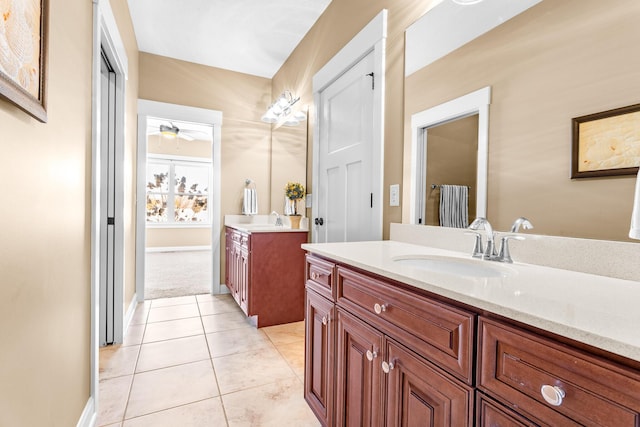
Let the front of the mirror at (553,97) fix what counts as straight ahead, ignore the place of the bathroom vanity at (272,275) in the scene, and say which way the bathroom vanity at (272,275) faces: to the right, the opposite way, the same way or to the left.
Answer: the same way

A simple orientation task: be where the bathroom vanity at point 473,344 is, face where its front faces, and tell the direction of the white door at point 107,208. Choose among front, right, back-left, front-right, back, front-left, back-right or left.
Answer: front-right

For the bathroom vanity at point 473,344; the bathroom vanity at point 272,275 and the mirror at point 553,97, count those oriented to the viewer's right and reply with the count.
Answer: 0

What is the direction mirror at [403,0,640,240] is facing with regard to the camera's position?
facing the viewer and to the left of the viewer

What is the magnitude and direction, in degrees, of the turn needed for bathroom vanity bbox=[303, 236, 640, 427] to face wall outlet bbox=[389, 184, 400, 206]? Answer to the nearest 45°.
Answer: approximately 90° to its right

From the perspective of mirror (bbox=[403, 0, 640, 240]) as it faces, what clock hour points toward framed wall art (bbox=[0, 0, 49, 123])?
The framed wall art is roughly at 12 o'clock from the mirror.

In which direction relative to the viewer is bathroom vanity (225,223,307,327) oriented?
to the viewer's left

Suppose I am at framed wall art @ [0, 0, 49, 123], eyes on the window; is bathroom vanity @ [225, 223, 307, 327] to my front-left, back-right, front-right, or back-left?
front-right

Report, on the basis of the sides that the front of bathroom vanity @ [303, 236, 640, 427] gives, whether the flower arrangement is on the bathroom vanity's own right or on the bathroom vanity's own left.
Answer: on the bathroom vanity's own right

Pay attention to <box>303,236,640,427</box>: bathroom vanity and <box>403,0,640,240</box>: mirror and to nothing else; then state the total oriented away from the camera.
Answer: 0

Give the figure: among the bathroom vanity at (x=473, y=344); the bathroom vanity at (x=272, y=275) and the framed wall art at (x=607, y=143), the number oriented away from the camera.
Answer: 0
